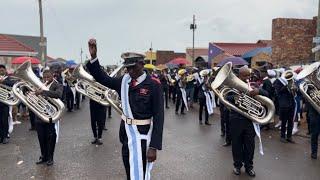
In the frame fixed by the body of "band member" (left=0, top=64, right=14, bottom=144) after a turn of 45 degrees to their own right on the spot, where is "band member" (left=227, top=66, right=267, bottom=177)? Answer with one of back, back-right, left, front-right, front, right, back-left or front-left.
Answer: left

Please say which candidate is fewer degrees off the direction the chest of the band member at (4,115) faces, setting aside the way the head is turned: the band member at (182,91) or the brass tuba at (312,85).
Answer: the brass tuba

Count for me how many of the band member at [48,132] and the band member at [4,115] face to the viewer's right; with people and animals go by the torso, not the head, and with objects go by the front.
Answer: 0

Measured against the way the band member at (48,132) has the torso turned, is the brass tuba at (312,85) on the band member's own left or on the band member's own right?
on the band member's own left

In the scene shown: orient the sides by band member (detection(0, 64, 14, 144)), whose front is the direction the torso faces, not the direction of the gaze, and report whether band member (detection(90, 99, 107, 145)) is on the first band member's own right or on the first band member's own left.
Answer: on the first band member's own left

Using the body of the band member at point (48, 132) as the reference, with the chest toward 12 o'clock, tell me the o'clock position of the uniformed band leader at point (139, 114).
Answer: The uniformed band leader is roughly at 10 o'clock from the band member.

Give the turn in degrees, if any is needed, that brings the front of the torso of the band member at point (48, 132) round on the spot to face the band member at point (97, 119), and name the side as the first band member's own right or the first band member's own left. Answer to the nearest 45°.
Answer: approximately 180°

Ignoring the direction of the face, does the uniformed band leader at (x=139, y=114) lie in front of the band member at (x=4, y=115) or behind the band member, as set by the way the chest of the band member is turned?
in front

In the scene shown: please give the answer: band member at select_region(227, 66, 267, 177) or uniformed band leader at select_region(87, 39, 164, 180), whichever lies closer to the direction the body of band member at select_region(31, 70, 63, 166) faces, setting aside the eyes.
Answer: the uniformed band leader

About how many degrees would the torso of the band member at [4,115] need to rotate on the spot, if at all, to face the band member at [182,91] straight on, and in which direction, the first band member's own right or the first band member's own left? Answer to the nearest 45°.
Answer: approximately 135° to the first band member's own left

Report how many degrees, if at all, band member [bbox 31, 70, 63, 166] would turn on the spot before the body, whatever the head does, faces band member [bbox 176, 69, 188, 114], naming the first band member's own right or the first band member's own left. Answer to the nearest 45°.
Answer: approximately 180°

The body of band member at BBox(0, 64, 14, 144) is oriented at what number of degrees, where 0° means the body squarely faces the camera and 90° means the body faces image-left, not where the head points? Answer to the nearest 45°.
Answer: approximately 0°
